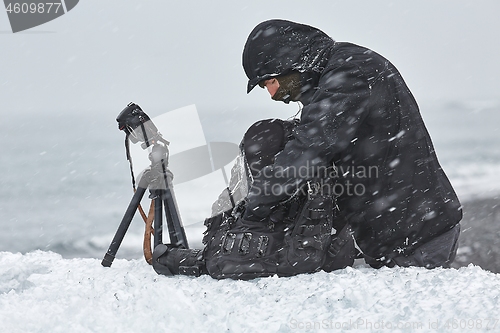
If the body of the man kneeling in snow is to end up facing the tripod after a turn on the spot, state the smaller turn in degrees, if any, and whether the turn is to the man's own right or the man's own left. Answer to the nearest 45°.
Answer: approximately 45° to the man's own right

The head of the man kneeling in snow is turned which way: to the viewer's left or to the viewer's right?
to the viewer's left

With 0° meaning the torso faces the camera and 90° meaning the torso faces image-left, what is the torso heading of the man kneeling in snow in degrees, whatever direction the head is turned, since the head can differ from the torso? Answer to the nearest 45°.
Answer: approximately 90°
